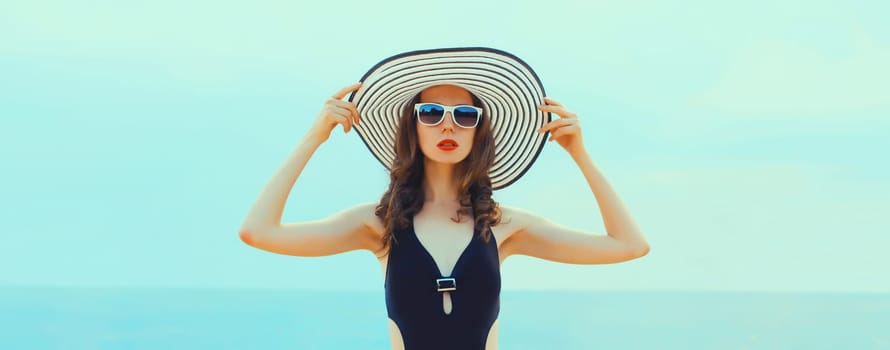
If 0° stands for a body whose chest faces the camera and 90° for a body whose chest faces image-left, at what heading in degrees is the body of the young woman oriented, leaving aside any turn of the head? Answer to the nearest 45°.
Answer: approximately 0°
